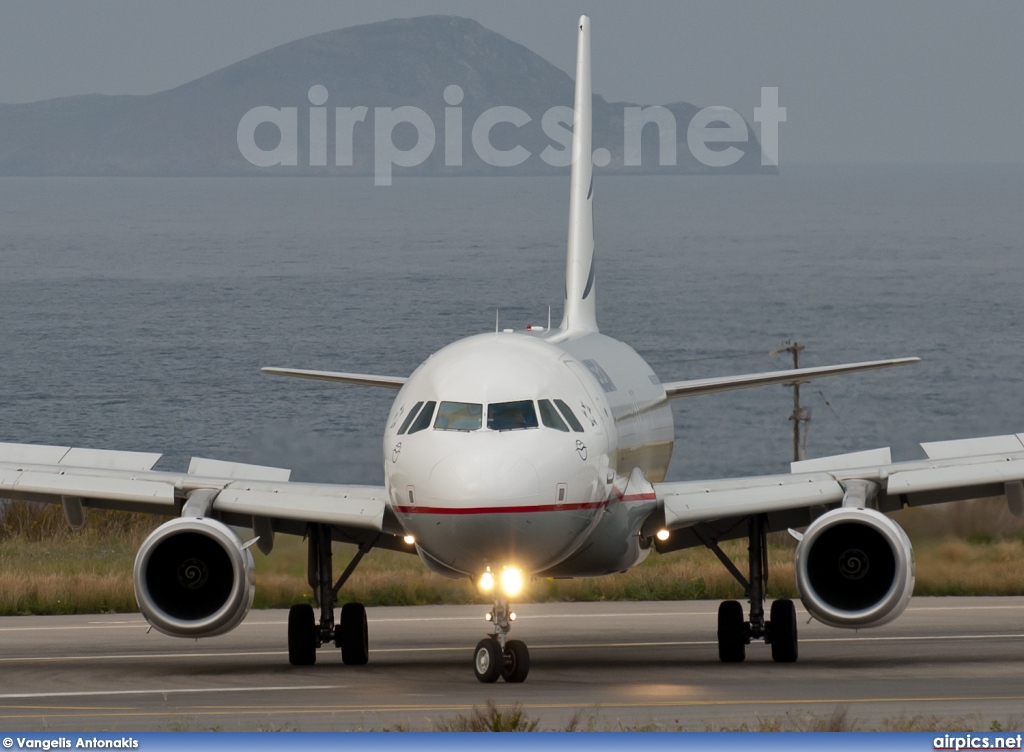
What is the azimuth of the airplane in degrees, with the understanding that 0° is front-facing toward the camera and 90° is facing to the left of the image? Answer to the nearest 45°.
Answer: approximately 0°
